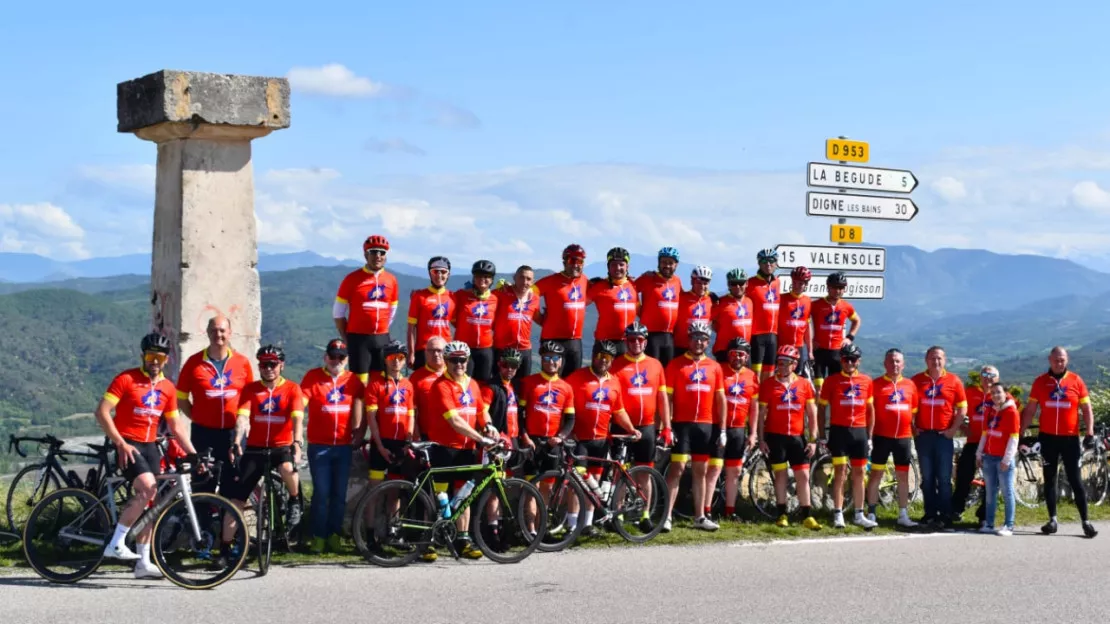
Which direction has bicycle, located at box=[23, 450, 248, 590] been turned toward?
to the viewer's right

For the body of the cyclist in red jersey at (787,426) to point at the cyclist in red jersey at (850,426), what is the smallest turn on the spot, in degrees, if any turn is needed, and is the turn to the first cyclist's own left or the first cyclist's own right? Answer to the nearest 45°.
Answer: approximately 135° to the first cyclist's own left

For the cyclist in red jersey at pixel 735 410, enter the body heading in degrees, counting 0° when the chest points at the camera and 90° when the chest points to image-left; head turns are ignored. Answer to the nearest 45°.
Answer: approximately 0°

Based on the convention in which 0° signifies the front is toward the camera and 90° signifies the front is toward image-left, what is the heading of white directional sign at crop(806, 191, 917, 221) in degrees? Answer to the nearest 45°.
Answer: approximately 0°

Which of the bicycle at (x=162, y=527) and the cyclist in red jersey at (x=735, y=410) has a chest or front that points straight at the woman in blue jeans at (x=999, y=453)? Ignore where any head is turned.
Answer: the bicycle

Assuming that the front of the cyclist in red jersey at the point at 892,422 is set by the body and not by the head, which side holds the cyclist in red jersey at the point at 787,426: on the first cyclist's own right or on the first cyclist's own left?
on the first cyclist's own right

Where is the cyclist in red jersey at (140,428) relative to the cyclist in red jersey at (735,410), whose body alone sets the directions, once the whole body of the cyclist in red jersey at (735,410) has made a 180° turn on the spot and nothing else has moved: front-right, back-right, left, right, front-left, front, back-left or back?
back-left

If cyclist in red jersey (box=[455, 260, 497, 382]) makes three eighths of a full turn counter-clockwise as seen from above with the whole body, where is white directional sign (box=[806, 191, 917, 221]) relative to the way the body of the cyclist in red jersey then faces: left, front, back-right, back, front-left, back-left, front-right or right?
front

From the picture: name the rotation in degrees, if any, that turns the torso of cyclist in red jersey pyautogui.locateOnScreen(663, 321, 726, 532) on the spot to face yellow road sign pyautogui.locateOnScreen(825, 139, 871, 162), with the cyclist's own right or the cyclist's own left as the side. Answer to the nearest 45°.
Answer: approximately 135° to the cyclist's own left

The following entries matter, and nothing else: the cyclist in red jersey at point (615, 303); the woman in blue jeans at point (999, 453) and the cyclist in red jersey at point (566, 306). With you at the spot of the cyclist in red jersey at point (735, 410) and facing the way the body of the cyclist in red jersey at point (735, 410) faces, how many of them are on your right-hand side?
2
